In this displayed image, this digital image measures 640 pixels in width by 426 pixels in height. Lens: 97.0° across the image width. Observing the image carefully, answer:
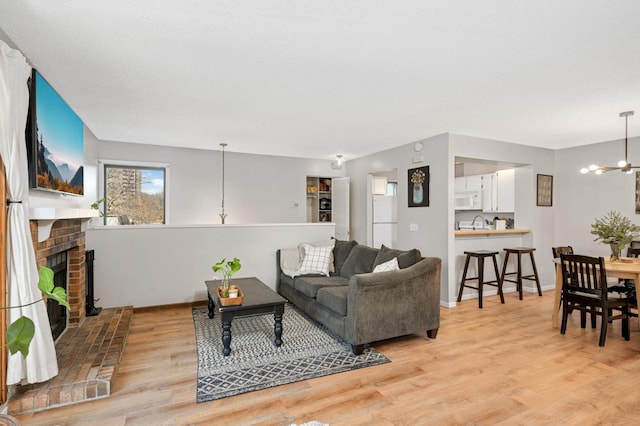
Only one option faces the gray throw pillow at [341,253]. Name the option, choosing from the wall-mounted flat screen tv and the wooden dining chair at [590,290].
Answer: the wall-mounted flat screen tv

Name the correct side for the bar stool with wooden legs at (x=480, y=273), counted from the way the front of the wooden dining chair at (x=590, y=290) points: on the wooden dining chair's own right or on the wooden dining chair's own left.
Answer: on the wooden dining chair's own left

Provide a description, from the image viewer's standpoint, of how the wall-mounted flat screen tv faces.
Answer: facing to the right of the viewer

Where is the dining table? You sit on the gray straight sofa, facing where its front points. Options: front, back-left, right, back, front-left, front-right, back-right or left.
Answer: back-left

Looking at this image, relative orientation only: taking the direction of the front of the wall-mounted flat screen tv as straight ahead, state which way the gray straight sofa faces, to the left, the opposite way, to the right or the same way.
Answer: the opposite way

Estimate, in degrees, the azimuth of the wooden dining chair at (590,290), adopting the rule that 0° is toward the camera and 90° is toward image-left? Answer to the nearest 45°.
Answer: approximately 225°

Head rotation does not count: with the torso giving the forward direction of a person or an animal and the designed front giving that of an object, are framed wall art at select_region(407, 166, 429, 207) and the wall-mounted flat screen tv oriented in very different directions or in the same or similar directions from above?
very different directions

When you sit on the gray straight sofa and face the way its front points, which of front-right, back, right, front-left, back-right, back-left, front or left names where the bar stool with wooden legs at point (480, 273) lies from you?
back

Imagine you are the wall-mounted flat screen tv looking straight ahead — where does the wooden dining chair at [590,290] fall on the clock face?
The wooden dining chair is roughly at 1 o'clock from the wall-mounted flat screen tv.
